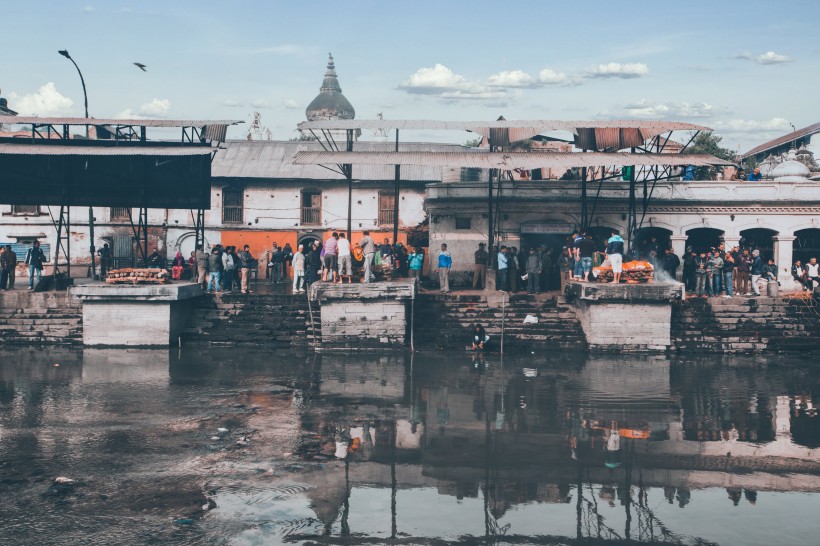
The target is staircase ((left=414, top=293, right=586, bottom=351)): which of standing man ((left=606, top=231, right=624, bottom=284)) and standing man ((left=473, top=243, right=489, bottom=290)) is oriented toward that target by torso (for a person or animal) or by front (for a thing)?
standing man ((left=473, top=243, right=489, bottom=290))

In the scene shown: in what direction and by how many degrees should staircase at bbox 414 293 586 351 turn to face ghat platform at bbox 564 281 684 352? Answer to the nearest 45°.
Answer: approximately 90° to its left

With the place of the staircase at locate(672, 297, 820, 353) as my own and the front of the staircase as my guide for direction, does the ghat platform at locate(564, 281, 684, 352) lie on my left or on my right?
on my right

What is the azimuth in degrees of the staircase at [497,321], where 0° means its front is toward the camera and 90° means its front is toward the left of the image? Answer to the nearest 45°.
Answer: approximately 0°

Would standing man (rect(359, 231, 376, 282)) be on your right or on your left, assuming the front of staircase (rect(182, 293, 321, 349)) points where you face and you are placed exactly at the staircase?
on your left

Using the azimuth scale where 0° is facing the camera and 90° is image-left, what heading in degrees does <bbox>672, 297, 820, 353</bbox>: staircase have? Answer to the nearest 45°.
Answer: approximately 0°
